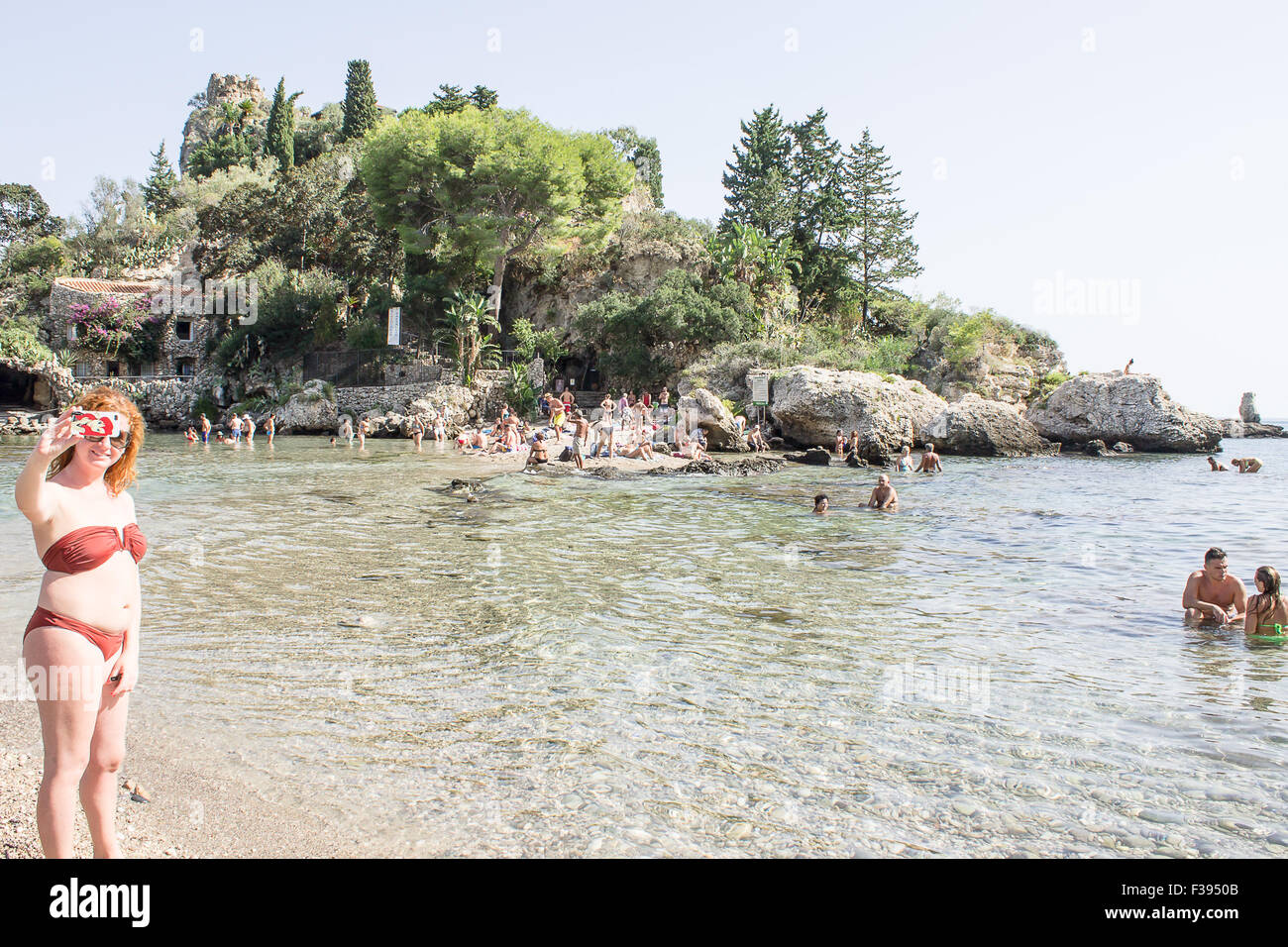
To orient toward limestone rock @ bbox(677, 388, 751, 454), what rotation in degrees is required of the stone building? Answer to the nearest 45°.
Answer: approximately 45° to its left

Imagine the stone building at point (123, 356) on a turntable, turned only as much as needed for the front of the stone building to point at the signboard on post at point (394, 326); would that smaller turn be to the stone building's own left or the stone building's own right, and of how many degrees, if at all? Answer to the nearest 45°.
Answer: approximately 45° to the stone building's own left

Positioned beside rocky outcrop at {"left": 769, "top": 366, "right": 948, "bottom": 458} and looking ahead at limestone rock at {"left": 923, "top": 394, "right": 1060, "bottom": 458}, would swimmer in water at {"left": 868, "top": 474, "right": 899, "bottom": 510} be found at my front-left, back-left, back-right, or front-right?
back-right

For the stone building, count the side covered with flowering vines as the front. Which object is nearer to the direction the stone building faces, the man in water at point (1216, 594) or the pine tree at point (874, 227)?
the man in water

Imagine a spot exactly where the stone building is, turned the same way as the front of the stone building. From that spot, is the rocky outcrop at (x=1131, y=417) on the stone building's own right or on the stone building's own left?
on the stone building's own left

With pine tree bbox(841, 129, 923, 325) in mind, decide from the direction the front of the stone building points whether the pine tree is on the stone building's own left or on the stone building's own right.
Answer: on the stone building's own left

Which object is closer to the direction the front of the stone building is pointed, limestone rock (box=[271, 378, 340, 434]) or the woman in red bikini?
the woman in red bikini

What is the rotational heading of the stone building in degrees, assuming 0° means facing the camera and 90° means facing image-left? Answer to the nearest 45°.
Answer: approximately 0°

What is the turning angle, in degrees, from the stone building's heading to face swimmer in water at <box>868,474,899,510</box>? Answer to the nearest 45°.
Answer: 0° — it already faces them
